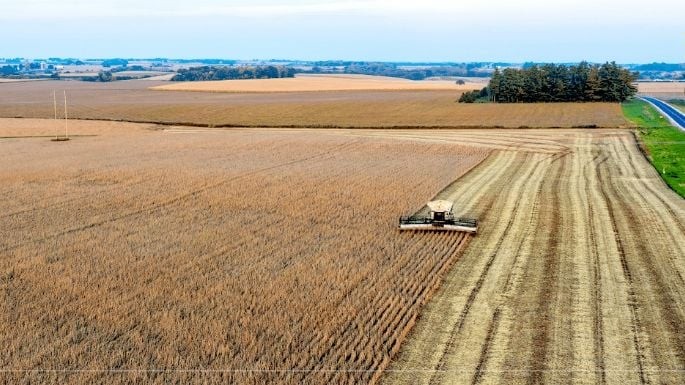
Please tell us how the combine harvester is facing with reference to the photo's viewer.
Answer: facing the viewer
